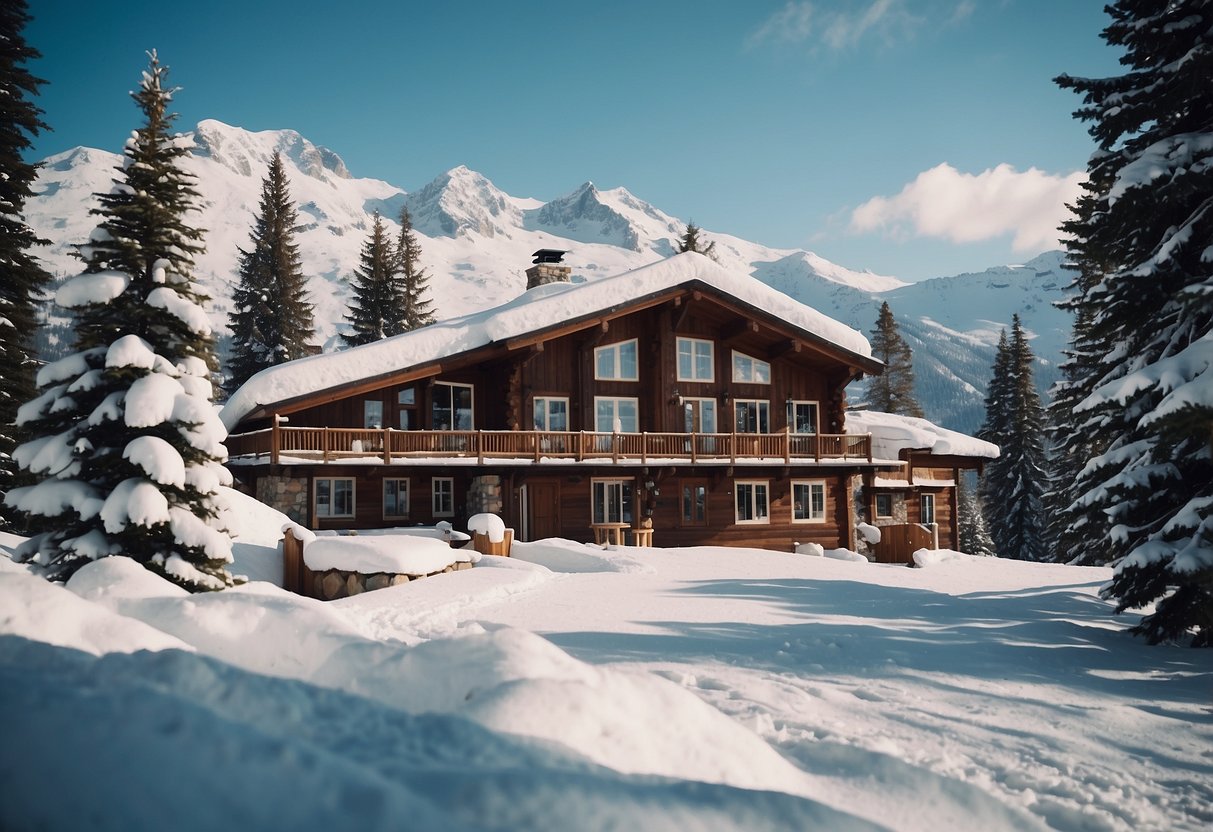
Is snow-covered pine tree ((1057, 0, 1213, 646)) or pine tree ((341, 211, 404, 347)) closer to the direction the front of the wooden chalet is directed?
the snow-covered pine tree

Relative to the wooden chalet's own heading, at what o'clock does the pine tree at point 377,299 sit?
The pine tree is roughly at 5 o'clock from the wooden chalet.

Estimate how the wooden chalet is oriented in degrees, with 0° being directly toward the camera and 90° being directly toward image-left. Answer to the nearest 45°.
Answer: approximately 0°

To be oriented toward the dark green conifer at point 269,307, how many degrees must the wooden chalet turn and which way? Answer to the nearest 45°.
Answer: approximately 135° to its right

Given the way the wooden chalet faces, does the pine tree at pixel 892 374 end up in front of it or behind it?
behind

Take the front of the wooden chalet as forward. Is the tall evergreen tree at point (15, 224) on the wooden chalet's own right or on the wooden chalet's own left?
on the wooden chalet's own right

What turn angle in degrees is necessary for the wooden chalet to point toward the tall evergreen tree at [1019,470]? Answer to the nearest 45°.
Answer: approximately 135° to its left

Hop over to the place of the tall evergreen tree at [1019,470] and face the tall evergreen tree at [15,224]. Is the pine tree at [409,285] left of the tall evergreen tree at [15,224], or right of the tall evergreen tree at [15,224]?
right
